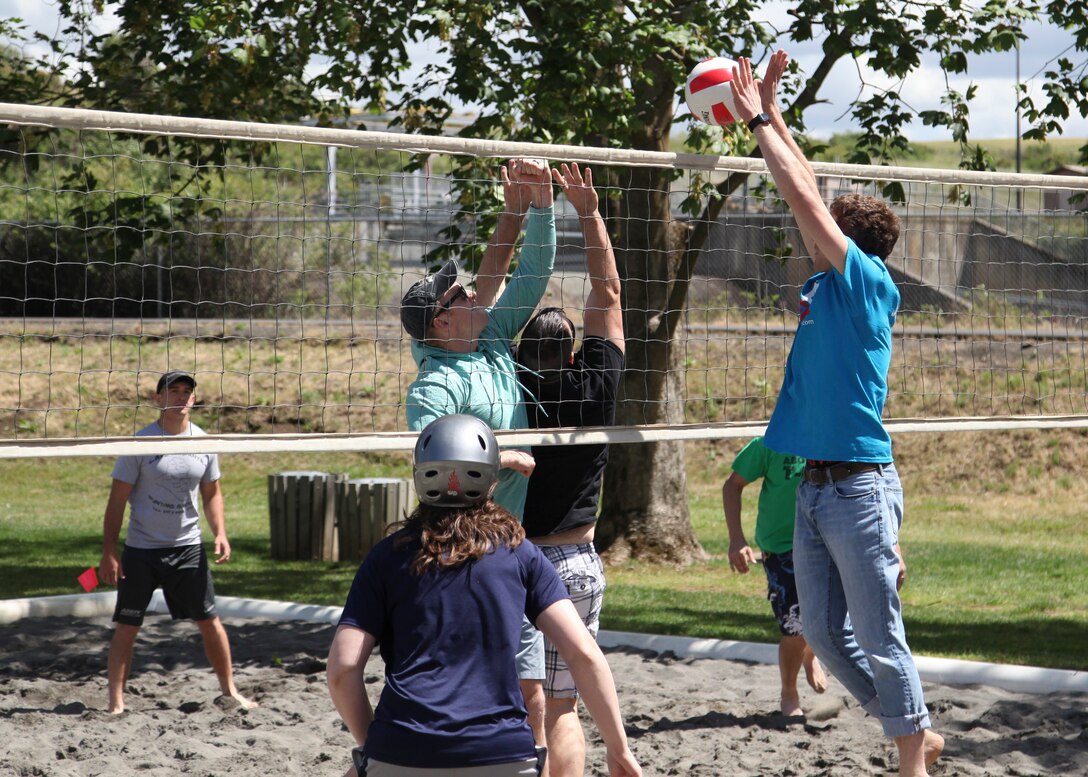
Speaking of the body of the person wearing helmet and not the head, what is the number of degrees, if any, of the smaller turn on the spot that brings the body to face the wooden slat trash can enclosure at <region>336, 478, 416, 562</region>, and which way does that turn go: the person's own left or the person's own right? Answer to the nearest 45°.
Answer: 0° — they already face it

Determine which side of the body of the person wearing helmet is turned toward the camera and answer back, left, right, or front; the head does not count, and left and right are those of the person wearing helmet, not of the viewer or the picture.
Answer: back

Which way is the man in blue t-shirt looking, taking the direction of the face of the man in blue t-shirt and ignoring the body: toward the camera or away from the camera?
away from the camera

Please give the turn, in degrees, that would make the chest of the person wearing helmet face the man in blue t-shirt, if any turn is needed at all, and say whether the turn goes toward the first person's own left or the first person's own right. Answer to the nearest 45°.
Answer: approximately 45° to the first person's own right

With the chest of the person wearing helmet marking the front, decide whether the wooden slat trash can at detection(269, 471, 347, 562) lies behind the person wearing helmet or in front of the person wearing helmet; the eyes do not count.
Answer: in front

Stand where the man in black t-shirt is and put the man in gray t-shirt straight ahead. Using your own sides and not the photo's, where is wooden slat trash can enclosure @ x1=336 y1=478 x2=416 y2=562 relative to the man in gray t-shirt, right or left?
right

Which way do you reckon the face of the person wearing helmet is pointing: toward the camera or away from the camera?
away from the camera

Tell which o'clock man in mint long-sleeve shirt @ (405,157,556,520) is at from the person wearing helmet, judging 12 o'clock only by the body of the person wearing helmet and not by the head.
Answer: The man in mint long-sleeve shirt is roughly at 12 o'clock from the person wearing helmet.

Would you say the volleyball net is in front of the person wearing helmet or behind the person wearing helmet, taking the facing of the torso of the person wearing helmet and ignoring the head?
in front
